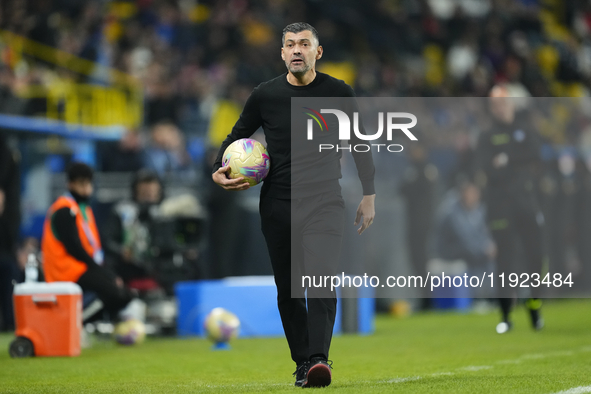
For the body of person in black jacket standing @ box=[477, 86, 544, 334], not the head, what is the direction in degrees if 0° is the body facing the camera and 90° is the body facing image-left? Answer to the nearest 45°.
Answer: approximately 0°

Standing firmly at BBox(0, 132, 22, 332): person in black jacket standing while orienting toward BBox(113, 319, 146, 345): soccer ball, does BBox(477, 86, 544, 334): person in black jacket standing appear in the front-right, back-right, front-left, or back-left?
front-left

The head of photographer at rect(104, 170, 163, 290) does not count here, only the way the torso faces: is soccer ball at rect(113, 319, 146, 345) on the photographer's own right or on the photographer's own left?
on the photographer's own right

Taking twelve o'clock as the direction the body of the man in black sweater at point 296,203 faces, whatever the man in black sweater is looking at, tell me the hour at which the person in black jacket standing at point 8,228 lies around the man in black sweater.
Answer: The person in black jacket standing is roughly at 5 o'clock from the man in black sweater.

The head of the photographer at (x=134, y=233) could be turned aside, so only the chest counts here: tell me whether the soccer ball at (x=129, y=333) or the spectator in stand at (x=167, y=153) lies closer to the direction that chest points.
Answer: the soccer ball

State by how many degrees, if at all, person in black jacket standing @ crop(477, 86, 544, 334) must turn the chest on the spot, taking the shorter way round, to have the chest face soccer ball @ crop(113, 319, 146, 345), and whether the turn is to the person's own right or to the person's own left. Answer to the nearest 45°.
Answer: approximately 45° to the person's own right

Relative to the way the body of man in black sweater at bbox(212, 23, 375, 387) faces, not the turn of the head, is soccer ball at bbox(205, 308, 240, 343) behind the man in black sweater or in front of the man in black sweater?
behind

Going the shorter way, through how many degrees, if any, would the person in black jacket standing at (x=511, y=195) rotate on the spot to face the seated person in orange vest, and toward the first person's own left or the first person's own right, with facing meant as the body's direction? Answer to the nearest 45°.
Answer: approximately 45° to the first person's own right

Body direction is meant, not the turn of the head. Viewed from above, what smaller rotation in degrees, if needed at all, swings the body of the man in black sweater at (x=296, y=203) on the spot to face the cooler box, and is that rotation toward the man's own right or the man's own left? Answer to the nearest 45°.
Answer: approximately 135° to the man's own right

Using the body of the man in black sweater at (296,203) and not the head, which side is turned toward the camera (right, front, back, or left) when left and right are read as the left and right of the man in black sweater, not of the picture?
front

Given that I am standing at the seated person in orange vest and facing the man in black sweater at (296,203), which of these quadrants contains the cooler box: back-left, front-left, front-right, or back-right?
front-right

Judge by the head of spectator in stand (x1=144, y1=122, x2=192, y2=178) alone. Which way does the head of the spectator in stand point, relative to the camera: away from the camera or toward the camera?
toward the camera

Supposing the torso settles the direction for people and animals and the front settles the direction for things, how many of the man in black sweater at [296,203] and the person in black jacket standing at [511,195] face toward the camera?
2
